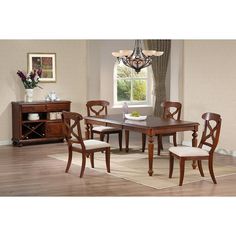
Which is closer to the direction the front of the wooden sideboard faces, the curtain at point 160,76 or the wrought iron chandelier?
the wrought iron chandelier

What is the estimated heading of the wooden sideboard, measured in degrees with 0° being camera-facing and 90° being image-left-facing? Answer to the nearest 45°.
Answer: approximately 315°

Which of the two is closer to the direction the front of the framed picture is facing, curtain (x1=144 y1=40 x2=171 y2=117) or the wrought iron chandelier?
the wrought iron chandelier

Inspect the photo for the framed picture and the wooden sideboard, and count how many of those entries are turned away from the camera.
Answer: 0

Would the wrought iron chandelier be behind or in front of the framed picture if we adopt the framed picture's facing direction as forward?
in front

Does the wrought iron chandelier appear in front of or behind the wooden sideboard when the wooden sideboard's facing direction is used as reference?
in front

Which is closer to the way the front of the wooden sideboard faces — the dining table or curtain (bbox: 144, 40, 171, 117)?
the dining table

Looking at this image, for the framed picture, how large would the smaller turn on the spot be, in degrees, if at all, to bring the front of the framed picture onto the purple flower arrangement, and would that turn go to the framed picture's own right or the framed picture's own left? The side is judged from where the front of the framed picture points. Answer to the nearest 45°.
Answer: approximately 45° to the framed picture's own right

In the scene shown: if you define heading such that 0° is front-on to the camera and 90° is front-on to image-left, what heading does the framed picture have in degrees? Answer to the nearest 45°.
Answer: approximately 0°

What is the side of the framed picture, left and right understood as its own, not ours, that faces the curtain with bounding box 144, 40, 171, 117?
left

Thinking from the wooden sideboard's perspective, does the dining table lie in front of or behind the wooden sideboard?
in front
